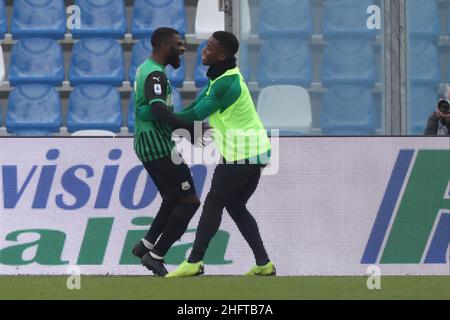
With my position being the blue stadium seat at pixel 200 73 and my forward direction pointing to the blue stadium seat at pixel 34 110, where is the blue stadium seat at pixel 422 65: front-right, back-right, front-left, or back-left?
back-left

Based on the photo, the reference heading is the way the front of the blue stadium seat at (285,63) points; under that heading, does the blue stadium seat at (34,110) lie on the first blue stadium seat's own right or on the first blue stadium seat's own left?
on the first blue stadium seat's own right

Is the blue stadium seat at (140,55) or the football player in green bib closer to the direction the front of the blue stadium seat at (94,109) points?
the football player in green bib

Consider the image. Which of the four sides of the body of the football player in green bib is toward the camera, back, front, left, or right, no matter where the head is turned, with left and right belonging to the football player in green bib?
left

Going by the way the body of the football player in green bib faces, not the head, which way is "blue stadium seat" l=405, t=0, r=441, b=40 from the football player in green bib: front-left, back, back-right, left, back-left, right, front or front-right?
back-right

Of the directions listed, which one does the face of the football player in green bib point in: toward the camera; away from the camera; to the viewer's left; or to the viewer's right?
to the viewer's left

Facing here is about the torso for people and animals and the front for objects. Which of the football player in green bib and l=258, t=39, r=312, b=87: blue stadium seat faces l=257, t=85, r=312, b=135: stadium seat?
the blue stadium seat

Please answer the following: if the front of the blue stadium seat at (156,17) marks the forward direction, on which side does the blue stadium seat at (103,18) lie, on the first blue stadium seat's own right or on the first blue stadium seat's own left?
on the first blue stadium seat's own right
